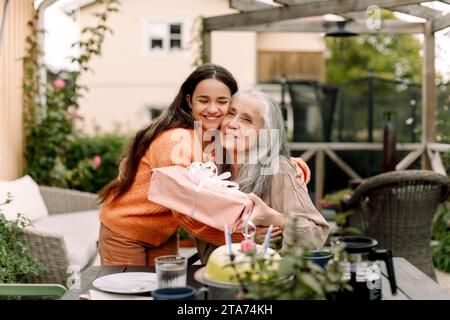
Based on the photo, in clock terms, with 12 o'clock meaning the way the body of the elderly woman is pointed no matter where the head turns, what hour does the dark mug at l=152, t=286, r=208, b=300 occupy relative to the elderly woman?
The dark mug is roughly at 11 o'clock from the elderly woman.

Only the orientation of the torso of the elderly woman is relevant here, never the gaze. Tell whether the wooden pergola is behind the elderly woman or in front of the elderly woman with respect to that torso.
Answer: behind

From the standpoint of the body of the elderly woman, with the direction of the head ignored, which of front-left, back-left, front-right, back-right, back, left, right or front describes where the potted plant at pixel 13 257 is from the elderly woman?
right

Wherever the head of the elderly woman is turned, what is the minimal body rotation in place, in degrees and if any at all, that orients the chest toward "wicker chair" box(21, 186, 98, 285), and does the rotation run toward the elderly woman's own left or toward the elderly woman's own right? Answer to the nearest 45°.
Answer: approximately 90° to the elderly woman's own right

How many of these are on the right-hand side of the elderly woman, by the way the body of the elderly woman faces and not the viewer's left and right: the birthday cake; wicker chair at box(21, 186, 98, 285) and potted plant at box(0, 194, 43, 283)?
2

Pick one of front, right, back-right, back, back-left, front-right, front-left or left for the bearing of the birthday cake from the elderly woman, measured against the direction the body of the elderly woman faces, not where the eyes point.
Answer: front-left

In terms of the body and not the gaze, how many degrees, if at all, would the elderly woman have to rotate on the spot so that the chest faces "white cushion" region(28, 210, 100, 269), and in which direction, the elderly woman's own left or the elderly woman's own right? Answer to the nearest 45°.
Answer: approximately 90° to the elderly woman's own right

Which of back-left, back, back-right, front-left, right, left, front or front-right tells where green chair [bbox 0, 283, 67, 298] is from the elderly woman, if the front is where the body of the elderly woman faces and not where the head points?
front-right

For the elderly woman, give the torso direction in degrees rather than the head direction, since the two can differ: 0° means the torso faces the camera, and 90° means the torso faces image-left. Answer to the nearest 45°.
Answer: approximately 45°

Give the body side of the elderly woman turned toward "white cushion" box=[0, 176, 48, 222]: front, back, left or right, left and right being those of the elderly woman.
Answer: right
